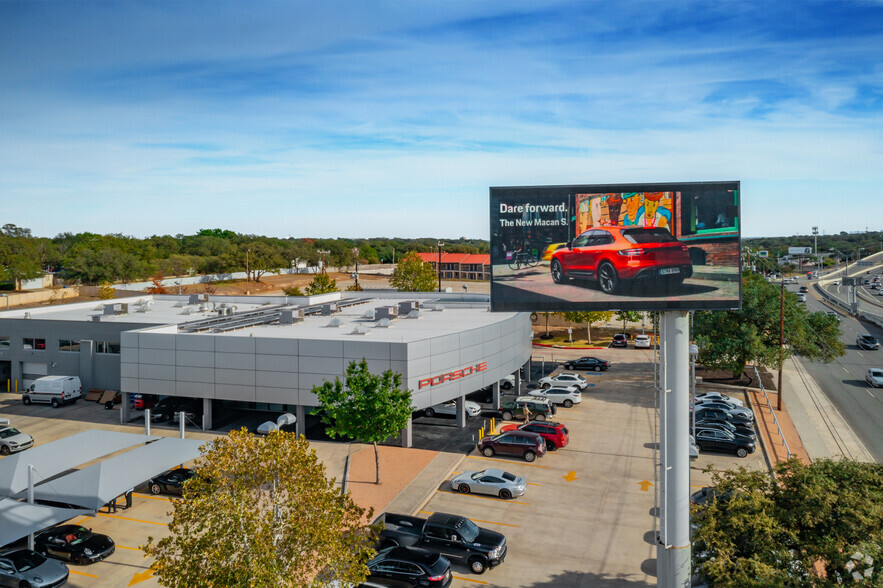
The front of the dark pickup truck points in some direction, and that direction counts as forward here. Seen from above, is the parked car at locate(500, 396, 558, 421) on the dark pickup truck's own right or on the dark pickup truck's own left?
on the dark pickup truck's own left

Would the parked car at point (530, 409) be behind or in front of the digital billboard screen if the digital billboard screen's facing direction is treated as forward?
behind

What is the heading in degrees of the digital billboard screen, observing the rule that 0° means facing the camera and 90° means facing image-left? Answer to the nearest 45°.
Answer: approximately 0°

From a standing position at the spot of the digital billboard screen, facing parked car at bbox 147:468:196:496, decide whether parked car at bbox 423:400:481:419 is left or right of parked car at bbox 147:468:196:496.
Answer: right

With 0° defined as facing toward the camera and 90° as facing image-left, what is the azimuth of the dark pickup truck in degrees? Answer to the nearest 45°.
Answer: approximately 315°

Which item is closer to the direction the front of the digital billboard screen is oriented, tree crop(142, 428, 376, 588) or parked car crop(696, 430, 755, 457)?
the tree

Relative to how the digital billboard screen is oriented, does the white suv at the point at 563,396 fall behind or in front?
behind

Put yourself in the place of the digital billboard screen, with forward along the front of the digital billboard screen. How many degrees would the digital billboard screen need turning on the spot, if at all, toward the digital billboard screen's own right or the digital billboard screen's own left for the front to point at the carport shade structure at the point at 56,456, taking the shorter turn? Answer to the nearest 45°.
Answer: approximately 90° to the digital billboard screen's own right

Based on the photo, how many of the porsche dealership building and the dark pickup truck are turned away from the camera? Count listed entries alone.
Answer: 0
